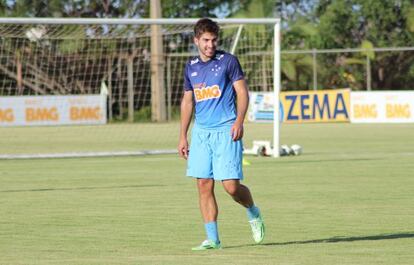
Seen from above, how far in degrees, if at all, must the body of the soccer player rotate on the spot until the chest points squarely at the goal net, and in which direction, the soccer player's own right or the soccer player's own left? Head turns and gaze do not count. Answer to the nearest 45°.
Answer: approximately 135° to the soccer player's own right

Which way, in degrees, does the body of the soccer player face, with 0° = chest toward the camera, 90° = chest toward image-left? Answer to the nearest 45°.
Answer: approximately 45°

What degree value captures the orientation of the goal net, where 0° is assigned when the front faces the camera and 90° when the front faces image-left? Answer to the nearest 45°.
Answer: approximately 0°

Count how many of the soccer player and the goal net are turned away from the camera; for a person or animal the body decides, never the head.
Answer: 0

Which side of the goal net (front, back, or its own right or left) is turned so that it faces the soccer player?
front
